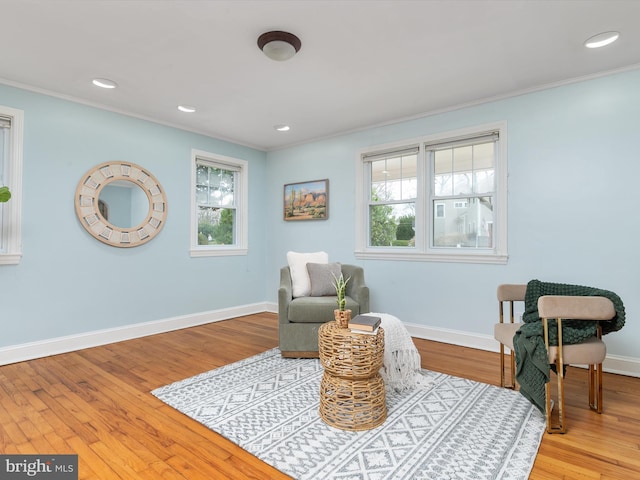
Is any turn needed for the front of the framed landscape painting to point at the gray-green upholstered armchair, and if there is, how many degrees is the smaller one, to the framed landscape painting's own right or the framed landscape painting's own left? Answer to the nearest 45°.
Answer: approximately 45° to the framed landscape painting's own left

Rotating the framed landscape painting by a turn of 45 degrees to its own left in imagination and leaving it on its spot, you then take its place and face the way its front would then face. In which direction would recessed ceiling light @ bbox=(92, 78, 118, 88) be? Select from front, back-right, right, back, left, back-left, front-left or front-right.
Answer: front-right

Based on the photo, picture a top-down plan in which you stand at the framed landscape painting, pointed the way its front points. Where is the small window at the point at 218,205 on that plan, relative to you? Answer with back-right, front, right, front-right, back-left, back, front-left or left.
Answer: front-right

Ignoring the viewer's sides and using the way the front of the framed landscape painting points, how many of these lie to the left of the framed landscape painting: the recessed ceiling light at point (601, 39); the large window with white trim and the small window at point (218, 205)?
2

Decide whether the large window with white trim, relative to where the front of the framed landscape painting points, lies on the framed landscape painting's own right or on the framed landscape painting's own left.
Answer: on the framed landscape painting's own left

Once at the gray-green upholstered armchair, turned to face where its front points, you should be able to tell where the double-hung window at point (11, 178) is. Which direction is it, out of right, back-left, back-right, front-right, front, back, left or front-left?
right

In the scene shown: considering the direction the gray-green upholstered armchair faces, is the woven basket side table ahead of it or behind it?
ahead

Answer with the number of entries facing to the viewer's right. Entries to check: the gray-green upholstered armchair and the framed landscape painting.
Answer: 0

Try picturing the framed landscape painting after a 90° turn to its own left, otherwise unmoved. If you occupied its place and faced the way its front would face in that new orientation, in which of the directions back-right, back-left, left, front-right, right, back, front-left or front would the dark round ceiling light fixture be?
front-right

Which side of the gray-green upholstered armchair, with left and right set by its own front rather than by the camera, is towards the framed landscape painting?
back

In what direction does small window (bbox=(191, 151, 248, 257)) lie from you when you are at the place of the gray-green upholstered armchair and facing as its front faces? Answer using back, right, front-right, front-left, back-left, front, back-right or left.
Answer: back-right

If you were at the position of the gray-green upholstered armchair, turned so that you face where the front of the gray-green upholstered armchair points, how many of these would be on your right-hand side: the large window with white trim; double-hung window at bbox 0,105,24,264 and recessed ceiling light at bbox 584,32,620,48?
1

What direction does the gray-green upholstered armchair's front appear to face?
toward the camera

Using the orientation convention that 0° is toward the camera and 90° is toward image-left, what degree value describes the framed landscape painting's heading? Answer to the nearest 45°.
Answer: approximately 45°
